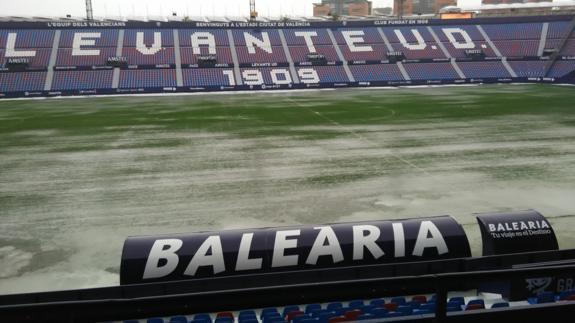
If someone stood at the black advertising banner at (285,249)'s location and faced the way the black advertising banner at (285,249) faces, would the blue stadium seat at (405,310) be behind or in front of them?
in front

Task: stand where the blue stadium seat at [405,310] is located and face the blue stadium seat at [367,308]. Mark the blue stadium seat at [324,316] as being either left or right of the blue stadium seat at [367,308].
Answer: left

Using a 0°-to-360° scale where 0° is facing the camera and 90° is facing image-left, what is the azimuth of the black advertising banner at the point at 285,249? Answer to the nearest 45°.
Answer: approximately 0°

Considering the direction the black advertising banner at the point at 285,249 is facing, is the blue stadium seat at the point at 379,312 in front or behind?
in front

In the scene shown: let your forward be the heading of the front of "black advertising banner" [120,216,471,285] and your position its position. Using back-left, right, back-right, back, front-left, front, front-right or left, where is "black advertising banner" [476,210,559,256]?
left

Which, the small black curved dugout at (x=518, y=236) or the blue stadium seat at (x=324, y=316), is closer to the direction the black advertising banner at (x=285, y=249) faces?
the blue stadium seat
